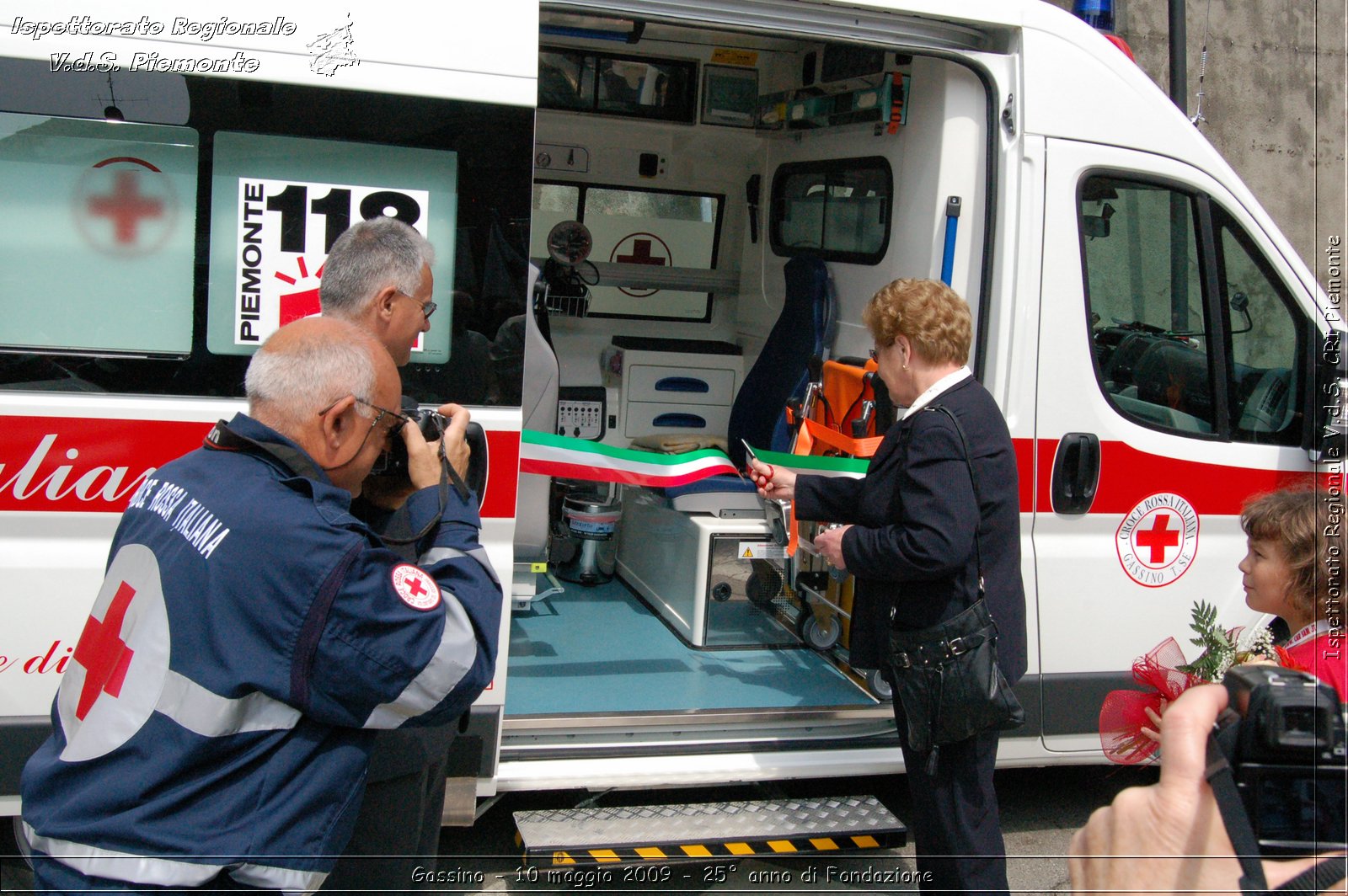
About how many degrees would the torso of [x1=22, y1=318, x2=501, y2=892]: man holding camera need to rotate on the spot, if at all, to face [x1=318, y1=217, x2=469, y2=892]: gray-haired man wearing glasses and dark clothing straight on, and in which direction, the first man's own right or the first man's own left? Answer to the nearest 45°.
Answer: approximately 45° to the first man's own left

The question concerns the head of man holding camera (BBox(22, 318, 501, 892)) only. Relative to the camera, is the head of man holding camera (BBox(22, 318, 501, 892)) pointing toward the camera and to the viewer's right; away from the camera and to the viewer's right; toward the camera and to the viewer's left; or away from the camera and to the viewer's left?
away from the camera and to the viewer's right

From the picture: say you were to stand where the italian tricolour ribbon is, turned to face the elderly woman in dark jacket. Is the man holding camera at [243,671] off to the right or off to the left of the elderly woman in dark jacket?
right

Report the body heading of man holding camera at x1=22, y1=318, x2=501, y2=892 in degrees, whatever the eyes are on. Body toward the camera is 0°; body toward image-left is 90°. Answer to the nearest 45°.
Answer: approximately 225°

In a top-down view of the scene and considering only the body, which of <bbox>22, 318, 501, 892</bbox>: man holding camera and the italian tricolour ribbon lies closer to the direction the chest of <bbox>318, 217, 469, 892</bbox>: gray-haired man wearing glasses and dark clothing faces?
the italian tricolour ribbon

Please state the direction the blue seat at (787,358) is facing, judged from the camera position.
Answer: facing to the left of the viewer

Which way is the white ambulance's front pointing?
to the viewer's right

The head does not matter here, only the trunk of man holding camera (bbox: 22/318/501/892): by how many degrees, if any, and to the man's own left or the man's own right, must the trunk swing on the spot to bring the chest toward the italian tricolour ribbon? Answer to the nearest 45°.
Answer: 0° — they already face it

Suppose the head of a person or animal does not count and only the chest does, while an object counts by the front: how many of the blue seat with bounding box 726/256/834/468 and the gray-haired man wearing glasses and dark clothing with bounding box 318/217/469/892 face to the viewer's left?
1

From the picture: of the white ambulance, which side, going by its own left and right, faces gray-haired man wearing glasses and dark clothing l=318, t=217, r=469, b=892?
right
